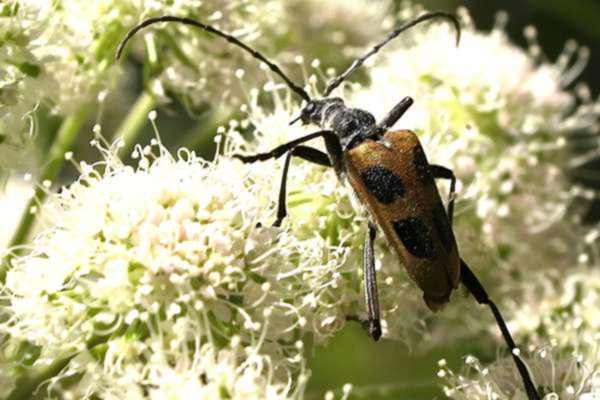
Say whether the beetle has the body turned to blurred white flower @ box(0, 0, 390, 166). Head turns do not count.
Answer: yes

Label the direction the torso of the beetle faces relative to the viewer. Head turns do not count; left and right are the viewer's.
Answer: facing away from the viewer and to the left of the viewer
